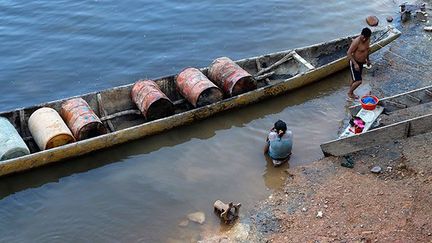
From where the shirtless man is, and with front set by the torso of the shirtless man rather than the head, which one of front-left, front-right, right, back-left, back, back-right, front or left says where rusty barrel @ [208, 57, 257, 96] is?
back-right

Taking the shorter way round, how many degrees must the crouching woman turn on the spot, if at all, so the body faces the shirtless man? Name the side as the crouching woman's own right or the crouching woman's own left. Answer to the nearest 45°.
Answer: approximately 90° to the crouching woman's own right

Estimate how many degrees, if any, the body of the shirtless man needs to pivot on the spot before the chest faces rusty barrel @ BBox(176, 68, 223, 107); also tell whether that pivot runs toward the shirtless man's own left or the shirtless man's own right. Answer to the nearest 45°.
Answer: approximately 135° to the shirtless man's own right

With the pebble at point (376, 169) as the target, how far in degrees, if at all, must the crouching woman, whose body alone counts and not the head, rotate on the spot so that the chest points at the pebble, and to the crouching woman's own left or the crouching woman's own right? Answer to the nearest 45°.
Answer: approximately 135° to the crouching woman's own right

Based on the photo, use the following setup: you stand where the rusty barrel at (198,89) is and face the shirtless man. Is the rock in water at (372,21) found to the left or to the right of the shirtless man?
left

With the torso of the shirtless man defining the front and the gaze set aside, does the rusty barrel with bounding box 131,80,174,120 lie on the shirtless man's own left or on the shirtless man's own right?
on the shirtless man's own right

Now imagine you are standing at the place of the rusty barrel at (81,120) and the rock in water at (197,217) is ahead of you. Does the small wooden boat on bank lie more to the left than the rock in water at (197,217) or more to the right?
left

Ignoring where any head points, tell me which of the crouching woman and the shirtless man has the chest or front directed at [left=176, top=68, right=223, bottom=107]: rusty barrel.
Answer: the crouching woman

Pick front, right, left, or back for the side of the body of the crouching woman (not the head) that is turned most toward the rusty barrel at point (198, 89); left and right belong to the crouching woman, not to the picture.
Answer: front

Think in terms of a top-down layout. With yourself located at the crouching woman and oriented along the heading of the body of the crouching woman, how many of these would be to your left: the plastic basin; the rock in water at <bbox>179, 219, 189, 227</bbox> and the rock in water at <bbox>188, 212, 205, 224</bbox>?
2

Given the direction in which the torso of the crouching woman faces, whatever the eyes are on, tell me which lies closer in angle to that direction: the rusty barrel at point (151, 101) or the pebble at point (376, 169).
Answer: the rusty barrel

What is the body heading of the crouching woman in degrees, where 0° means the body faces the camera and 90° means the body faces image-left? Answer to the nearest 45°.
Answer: approximately 135°

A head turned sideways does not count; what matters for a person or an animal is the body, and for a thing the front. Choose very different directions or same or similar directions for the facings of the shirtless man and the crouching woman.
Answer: very different directions
